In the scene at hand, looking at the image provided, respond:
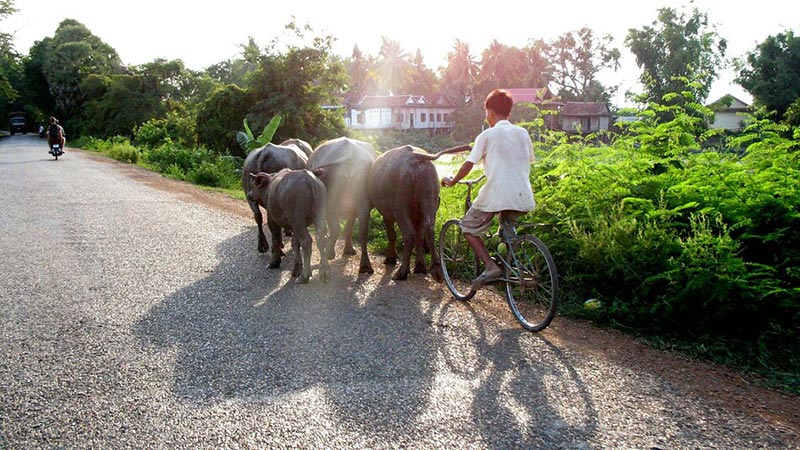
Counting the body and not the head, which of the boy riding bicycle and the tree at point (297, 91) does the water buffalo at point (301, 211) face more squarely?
the tree

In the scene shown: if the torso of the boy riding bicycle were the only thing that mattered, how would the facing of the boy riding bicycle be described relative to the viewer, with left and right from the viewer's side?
facing away from the viewer and to the left of the viewer

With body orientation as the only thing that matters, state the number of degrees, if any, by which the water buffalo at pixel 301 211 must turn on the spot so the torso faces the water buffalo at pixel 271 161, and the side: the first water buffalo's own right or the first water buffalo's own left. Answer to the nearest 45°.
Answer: approximately 45° to the first water buffalo's own right

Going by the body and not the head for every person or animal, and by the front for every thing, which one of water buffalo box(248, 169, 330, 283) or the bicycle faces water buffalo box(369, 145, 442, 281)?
the bicycle

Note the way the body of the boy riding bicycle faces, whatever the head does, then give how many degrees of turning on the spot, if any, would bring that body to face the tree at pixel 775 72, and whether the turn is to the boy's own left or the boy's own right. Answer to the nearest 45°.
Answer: approximately 90° to the boy's own right

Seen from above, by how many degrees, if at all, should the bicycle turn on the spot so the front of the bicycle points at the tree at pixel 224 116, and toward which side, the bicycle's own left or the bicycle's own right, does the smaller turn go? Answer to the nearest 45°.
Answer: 0° — it already faces it

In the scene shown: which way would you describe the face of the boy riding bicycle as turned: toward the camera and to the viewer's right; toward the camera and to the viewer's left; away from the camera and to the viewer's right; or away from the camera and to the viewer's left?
away from the camera and to the viewer's left

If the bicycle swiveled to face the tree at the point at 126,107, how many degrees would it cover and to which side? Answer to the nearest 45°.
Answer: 0° — it already faces it

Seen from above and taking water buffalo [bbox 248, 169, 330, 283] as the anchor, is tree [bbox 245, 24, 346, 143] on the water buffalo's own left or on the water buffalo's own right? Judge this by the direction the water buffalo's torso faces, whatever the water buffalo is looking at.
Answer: on the water buffalo's own right

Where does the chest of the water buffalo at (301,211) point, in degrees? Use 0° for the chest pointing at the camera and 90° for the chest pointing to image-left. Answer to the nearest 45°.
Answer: approximately 135°

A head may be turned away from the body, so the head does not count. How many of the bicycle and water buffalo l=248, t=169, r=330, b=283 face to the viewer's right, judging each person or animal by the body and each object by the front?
0

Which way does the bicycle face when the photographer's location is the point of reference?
facing away from the viewer and to the left of the viewer
